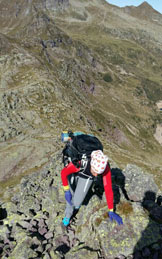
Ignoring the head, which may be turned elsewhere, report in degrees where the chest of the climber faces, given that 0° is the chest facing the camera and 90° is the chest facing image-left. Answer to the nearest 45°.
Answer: approximately 0°
